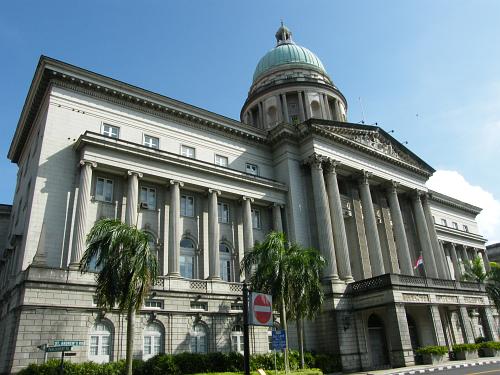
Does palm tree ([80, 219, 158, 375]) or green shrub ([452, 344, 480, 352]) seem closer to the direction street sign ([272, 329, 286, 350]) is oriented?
the palm tree

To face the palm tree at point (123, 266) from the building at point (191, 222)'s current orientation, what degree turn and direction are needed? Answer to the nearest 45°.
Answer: approximately 45° to its right

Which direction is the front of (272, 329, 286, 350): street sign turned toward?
toward the camera

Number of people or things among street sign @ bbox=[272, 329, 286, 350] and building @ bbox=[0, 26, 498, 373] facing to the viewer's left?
0

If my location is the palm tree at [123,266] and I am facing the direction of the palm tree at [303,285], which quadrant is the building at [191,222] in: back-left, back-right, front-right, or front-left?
front-left

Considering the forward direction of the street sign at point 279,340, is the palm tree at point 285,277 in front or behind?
behind

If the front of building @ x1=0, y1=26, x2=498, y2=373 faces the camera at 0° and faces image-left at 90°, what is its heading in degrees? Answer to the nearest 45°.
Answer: approximately 315°
